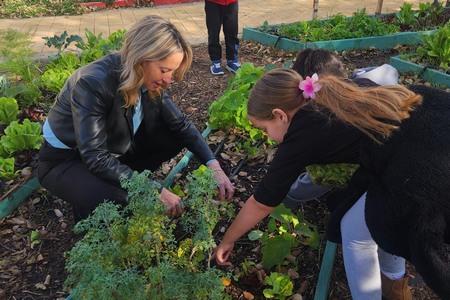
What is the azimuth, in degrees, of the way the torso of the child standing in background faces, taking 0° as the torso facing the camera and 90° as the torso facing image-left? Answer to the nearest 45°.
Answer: approximately 0°

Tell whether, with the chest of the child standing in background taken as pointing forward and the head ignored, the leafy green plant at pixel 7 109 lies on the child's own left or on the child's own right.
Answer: on the child's own right

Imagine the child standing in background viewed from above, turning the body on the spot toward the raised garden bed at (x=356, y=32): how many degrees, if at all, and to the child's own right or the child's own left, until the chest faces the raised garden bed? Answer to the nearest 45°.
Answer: approximately 90° to the child's own left

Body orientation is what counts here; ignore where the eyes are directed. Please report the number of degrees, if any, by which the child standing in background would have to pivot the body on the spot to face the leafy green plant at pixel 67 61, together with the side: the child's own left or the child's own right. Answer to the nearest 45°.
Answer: approximately 90° to the child's own right

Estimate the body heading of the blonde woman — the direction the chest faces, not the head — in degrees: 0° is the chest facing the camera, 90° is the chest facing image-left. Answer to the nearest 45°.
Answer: approximately 315°

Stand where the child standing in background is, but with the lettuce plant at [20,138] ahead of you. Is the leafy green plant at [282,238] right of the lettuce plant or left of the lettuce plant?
left

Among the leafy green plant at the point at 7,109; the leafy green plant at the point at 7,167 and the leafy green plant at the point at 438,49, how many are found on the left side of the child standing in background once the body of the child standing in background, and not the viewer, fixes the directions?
1

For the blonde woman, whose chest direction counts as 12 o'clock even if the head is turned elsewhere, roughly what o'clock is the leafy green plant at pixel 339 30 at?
The leafy green plant is roughly at 9 o'clock from the blonde woman.

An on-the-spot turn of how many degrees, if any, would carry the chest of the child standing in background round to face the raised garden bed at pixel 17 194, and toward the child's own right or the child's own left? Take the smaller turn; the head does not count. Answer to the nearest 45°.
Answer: approximately 45° to the child's own right

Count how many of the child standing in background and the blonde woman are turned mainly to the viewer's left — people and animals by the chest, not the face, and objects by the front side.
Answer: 0

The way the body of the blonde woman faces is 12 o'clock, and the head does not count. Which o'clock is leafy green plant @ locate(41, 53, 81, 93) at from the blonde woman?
The leafy green plant is roughly at 7 o'clock from the blonde woman.

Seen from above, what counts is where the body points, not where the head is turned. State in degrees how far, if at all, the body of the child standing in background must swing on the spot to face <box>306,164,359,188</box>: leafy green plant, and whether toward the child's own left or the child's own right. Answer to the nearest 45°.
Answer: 0° — they already face it
